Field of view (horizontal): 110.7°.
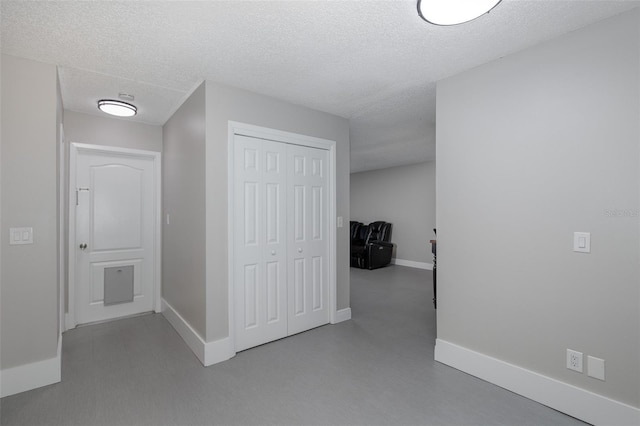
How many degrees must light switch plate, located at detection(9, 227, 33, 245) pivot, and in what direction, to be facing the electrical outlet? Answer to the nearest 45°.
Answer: approximately 45° to its left

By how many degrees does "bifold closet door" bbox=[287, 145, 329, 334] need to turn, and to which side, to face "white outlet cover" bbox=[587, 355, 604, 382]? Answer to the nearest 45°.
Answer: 0° — it already faces it

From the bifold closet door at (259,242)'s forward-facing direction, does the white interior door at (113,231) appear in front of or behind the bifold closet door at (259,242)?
behind

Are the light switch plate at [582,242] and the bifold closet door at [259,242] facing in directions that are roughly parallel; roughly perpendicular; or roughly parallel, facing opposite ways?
roughly perpendicular
